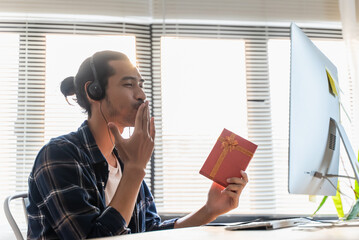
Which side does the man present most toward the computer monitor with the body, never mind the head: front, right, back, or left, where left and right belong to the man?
front

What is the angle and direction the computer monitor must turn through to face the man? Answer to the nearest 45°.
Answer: approximately 45° to its left

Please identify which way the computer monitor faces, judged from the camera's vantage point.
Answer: facing away from the viewer and to the left of the viewer

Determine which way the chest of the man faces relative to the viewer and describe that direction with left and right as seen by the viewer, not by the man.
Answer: facing the viewer and to the right of the viewer

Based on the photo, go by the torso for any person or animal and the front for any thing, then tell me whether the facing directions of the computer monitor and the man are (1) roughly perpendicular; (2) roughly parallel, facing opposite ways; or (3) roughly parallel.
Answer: roughly parallel, facing opposite ways
